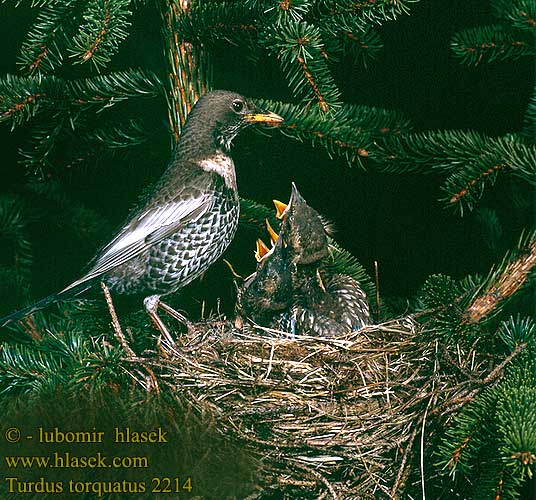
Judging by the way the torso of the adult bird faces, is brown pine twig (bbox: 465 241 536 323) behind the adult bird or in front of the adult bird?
in front

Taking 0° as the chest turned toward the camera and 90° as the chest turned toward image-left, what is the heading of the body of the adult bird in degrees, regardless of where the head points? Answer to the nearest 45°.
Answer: approximately 270°

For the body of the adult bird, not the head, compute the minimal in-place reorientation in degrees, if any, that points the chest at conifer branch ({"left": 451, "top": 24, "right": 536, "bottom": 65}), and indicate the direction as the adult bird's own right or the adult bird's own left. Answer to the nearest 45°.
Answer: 0° — it already faces it

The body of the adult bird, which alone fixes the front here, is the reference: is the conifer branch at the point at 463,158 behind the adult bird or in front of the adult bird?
in front
